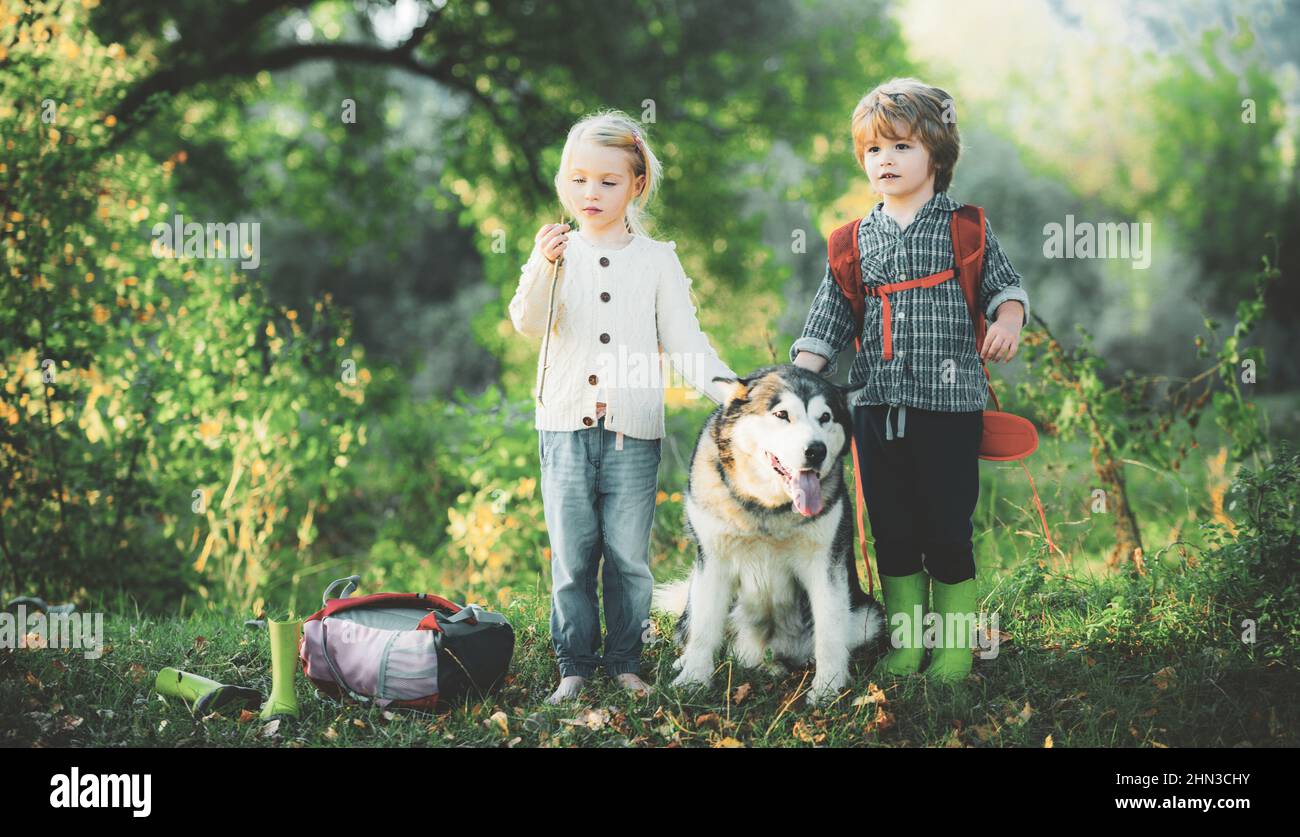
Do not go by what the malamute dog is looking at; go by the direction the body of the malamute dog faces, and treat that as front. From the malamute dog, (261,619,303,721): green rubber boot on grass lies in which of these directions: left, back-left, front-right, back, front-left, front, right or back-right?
right

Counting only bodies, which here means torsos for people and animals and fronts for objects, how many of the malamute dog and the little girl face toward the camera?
2

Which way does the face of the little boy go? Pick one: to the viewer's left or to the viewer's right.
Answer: to the viewer's left

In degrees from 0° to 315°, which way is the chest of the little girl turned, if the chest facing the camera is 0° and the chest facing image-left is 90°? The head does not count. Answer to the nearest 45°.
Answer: approximately 0°

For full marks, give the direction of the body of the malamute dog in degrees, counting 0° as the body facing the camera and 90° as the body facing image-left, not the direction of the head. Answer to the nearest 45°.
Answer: approximately 0°

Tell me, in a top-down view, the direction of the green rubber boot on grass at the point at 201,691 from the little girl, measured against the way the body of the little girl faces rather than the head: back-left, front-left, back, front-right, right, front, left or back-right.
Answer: right

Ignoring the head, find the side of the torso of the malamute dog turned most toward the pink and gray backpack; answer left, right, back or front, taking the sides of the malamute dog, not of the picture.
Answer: right

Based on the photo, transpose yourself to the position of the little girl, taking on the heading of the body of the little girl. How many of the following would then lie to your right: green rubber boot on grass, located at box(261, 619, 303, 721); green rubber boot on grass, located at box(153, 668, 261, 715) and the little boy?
2
